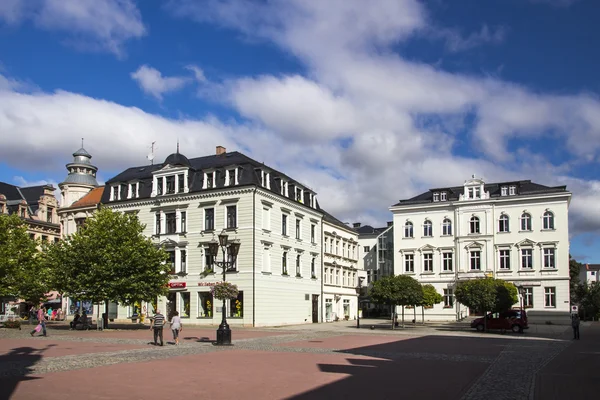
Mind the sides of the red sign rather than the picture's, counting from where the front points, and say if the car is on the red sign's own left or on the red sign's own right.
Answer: on the red sign's own left

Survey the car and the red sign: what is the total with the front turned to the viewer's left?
1

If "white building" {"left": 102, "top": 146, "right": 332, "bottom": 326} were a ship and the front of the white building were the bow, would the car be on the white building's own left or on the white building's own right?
on the white building's own left

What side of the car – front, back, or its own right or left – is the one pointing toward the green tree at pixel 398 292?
front

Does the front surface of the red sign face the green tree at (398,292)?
no

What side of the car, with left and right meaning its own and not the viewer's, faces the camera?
left

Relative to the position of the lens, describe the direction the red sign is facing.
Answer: facing the viewer

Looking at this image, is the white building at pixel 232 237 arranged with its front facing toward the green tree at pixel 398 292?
no

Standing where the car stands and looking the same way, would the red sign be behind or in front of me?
in front
